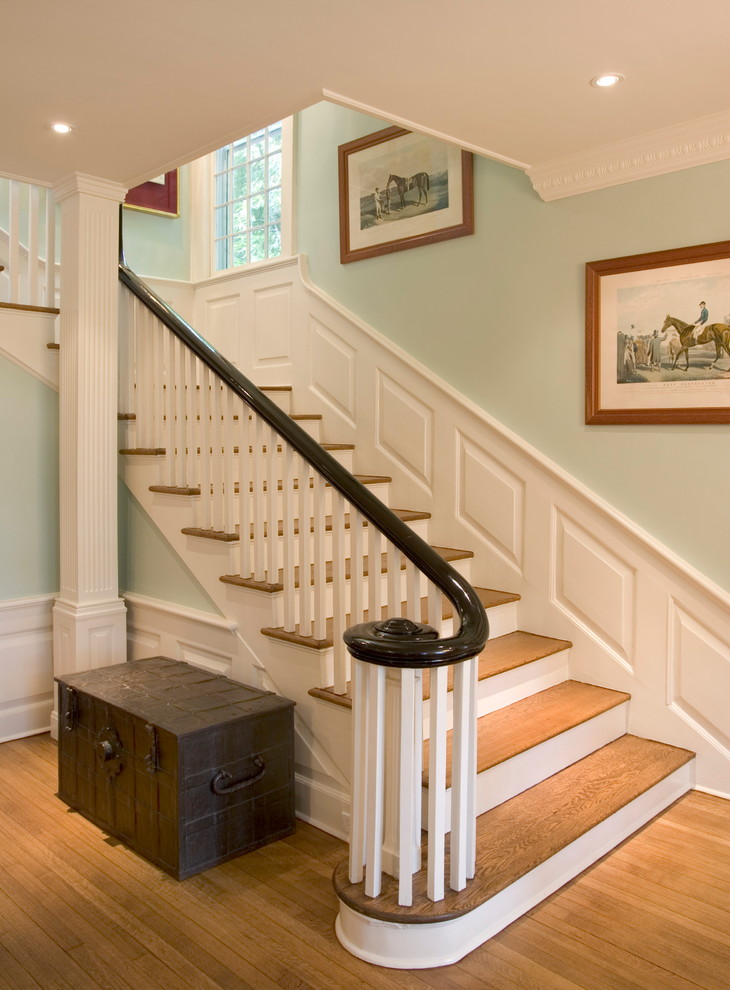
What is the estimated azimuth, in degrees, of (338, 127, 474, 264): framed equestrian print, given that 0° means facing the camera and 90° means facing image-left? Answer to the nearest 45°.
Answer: approximately 45°

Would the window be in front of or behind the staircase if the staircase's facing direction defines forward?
behind

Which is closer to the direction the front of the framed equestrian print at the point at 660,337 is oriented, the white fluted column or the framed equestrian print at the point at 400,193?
the white fluted column

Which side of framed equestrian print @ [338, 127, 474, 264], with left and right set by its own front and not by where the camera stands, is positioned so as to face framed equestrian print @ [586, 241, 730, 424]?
left

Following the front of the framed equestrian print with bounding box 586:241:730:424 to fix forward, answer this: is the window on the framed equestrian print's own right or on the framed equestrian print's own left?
on the framed equestrian print's own right
